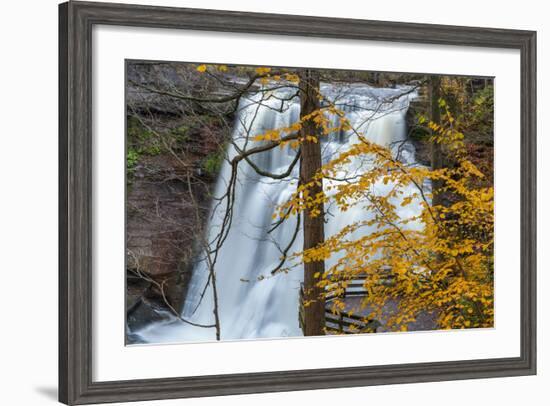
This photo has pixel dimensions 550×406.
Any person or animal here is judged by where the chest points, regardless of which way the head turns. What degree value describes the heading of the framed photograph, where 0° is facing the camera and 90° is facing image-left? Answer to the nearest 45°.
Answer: approximately 315°
